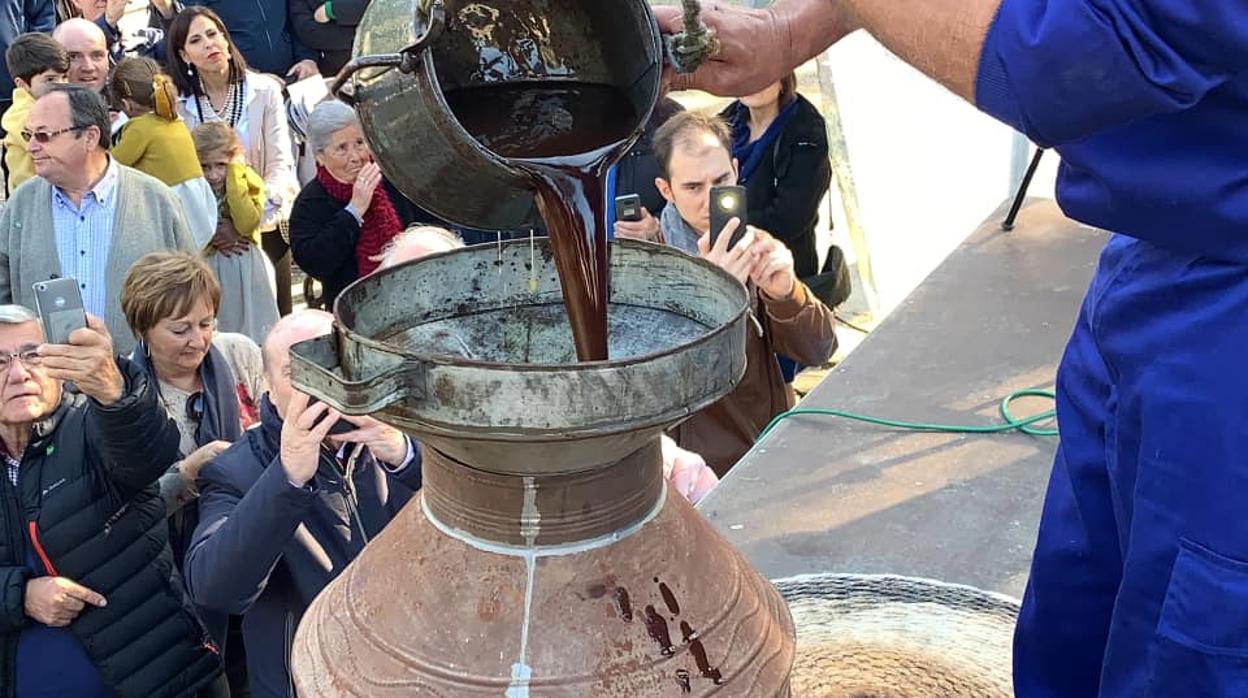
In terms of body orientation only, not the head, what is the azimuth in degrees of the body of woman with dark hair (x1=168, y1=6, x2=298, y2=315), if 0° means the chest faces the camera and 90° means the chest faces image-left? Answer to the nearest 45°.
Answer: approximately 0°

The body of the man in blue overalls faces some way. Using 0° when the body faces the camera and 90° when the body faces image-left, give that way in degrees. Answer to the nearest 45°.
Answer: approximately 90°

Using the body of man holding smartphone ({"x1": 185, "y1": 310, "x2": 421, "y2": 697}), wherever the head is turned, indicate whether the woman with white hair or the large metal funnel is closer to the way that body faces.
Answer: the large metal funnel

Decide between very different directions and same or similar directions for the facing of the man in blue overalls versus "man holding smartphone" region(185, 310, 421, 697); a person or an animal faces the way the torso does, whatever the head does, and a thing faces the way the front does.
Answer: very different directions

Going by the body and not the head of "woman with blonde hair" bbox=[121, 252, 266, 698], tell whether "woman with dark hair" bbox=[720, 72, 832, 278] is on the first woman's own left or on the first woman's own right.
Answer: on the first woman's own left

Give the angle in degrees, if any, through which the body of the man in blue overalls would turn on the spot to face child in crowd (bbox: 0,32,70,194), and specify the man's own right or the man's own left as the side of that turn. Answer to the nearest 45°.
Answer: approximately 45° to the man's own right

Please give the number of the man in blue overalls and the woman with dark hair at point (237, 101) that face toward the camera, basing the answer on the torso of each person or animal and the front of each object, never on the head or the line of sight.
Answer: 1

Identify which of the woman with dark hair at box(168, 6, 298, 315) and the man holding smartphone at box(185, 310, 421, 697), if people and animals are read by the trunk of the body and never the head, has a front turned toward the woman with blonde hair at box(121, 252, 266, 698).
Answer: the woman with dark hair

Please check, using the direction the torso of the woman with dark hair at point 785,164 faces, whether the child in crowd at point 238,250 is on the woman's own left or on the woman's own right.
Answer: on the woman's own right

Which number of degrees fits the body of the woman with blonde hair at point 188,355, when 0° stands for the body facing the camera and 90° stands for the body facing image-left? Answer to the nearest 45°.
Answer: approximately 315°
